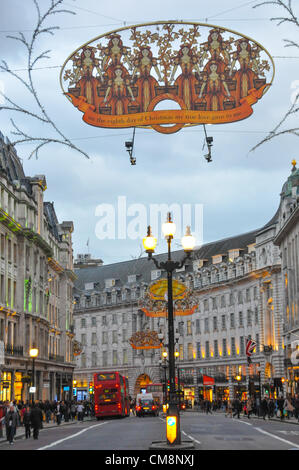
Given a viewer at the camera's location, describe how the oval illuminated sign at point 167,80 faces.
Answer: facing the viewer
